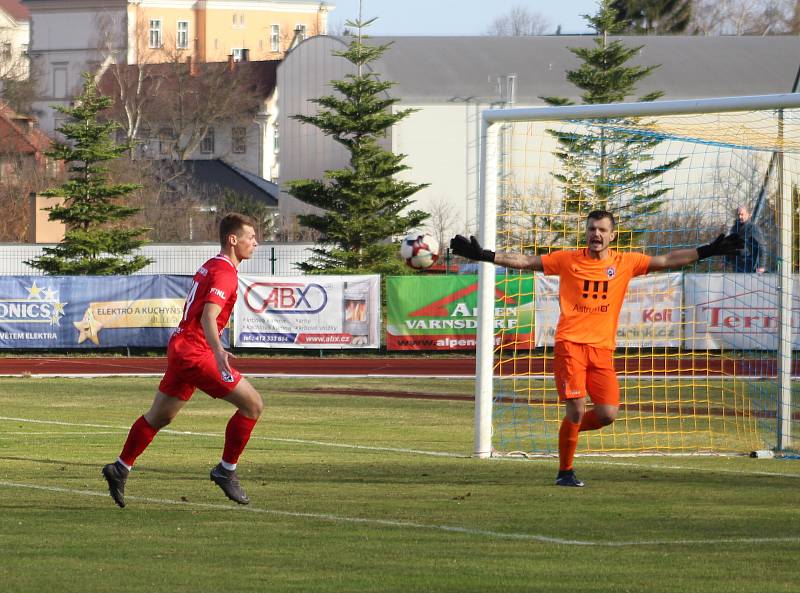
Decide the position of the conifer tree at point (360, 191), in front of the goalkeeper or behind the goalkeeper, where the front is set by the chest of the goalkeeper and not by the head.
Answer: behind

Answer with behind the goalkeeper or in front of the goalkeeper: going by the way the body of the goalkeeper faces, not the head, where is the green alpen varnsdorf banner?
behind

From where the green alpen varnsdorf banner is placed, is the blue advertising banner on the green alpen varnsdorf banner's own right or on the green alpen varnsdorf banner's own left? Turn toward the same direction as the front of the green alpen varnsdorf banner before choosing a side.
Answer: on the green alpen varnsdorf banner's own right

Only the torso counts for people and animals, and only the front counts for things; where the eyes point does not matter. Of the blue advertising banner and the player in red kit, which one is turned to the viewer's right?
the player in red kit

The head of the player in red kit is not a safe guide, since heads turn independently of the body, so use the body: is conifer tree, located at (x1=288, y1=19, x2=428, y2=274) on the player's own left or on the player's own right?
on the player's own left

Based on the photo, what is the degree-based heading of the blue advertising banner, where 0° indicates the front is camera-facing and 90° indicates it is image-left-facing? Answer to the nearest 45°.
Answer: approximately 0°

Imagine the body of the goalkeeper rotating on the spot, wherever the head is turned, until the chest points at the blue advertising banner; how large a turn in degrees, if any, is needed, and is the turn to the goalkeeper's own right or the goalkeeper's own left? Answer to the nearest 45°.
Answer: approximately 135° to the goalkeeper's own right

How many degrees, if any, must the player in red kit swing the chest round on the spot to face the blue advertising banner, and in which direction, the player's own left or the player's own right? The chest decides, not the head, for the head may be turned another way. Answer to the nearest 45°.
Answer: approximately 90° to the player's own left

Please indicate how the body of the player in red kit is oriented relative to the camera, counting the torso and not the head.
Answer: to the viewer's right

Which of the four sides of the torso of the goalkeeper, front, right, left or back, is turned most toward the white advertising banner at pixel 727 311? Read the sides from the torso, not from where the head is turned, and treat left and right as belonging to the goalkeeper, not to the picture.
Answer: back

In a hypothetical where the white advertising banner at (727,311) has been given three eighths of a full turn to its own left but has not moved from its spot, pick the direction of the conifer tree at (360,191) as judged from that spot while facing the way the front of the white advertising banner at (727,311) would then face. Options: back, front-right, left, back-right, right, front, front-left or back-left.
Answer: left
